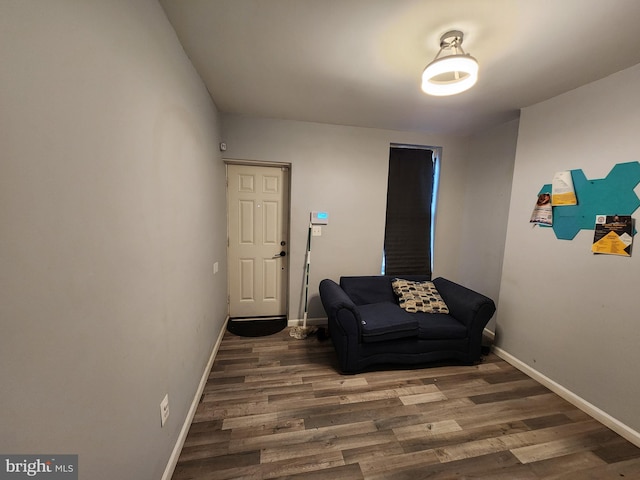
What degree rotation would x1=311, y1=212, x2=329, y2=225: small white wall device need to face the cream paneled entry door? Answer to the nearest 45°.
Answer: approximately 90° to its right

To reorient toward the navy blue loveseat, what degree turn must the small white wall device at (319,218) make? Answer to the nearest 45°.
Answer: approximately 45° to its left

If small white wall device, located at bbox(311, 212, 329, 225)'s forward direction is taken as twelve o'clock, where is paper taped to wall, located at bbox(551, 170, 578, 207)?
The paper taped to wall is roughly at 10 o'clock from the small white wall device.

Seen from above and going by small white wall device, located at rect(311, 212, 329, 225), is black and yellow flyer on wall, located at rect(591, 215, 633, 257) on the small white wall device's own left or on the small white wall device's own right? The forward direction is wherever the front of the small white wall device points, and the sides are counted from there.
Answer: on the small white wall device's own left

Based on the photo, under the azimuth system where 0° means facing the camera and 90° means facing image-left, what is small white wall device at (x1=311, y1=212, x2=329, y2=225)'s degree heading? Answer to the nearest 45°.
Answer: approximately 0°

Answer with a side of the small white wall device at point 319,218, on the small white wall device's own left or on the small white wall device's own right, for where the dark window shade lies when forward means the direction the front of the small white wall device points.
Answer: on the small white wall device's own left

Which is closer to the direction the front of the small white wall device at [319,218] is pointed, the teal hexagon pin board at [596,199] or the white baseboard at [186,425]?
the white baseboard

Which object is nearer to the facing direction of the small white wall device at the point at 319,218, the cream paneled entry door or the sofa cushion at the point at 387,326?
the sofa cushion

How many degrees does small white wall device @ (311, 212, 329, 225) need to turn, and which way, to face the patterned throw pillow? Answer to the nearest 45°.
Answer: approximately 90° to its left
